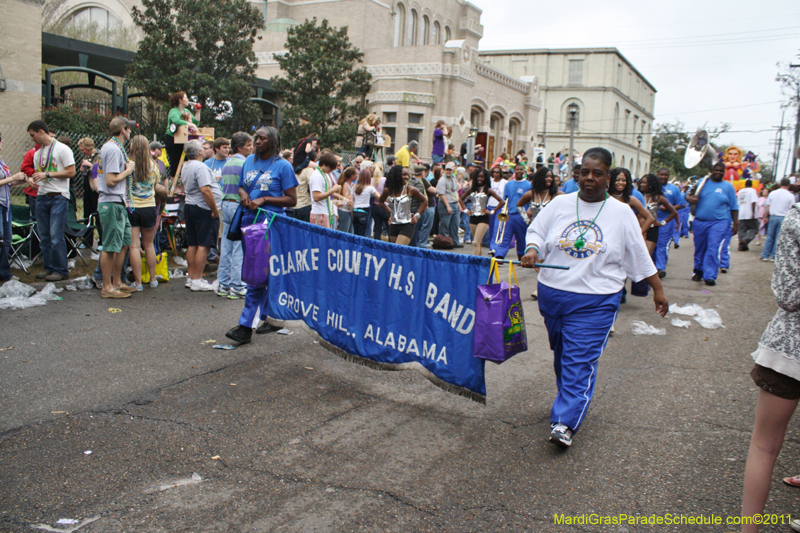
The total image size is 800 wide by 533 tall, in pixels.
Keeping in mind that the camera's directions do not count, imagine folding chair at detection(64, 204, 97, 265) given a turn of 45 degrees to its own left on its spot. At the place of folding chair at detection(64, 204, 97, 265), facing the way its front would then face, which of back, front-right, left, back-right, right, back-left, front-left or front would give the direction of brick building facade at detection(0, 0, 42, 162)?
left

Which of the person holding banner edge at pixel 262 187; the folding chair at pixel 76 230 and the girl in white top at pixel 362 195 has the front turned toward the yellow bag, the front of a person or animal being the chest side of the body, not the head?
the folding chair

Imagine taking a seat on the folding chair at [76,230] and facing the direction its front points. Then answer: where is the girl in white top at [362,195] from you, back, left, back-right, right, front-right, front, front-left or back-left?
front-left

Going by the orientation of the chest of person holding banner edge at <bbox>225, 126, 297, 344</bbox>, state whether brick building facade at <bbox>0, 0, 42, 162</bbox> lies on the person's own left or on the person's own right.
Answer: on the person's own right

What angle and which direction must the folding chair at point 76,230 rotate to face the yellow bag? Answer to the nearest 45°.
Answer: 0° — it already faces it

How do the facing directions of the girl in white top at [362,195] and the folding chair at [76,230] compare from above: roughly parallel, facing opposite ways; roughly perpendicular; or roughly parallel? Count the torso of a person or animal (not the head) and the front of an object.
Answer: roughly perpendicular

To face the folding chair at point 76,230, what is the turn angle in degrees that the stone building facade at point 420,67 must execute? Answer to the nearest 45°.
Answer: approximately 45° to its right

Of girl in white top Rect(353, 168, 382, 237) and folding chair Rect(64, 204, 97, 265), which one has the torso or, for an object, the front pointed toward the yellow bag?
the folding chair
